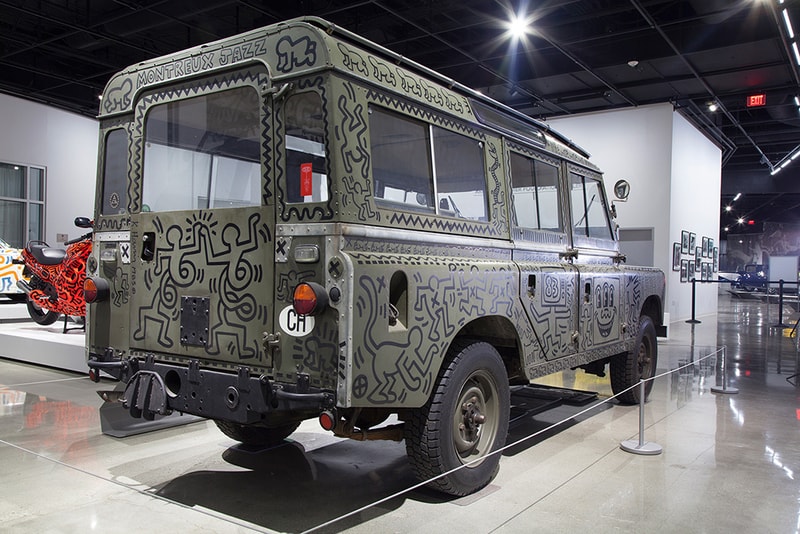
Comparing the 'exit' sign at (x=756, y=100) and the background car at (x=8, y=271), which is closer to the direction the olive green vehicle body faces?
the 'exit' sign

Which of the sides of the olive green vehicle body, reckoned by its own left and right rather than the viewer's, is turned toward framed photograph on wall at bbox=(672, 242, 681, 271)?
front

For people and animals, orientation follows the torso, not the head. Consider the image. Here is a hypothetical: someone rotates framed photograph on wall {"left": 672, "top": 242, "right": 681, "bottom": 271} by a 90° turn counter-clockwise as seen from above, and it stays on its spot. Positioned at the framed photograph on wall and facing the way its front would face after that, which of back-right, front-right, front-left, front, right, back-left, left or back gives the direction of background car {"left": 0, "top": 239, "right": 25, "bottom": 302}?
back

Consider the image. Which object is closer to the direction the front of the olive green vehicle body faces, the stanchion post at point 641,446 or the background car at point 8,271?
the stanchion post

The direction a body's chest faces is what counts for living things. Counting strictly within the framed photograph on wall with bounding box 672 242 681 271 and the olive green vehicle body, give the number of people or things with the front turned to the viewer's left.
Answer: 0

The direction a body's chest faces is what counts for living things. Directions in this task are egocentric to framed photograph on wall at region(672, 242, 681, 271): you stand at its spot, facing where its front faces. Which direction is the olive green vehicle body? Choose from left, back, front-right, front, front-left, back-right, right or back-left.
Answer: front-right

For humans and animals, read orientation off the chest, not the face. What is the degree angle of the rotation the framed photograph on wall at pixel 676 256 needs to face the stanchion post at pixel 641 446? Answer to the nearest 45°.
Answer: approximately 45° to its right

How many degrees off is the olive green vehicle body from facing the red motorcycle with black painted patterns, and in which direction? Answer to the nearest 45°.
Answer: approximately 90° to its left

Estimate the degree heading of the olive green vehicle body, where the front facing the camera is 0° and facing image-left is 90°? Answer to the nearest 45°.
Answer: approximately 225°
